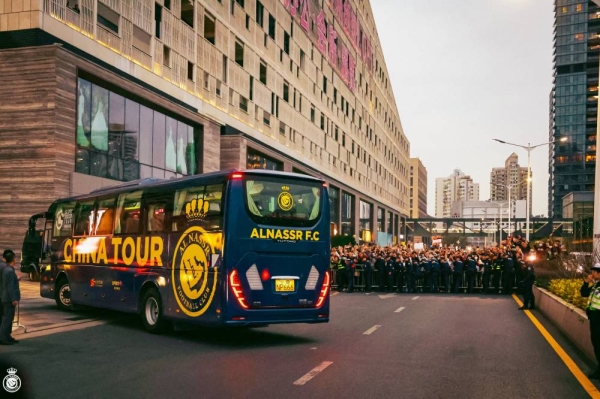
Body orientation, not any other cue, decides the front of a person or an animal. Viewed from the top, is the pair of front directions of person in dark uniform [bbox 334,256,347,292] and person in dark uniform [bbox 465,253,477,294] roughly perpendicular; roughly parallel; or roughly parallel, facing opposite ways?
roughly parallel

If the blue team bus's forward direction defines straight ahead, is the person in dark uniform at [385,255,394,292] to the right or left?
on its right

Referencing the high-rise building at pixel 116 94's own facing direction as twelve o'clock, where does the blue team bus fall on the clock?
The blue team bus is roughly at 1 o'clock from the high-rise building.

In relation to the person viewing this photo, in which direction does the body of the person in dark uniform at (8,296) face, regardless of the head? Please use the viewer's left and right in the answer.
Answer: facing to the right of the viewer

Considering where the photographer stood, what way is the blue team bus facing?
facing away from the viewer and to the left of the viewer
